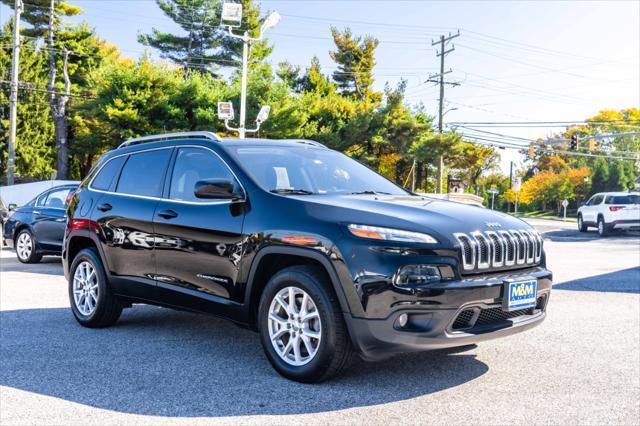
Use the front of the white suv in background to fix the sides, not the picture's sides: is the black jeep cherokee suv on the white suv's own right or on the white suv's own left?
on the white suv's own left

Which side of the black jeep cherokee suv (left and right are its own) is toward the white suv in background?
left

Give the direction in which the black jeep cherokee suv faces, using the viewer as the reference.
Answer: facing the viewer and to the right of the viewer

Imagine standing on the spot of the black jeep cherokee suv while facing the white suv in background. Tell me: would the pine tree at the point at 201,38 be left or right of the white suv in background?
left

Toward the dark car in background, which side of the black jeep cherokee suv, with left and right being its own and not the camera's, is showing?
back

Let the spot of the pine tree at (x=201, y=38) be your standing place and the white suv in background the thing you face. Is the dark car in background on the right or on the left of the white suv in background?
right

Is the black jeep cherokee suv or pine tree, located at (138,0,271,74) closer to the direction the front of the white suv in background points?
the pine tree

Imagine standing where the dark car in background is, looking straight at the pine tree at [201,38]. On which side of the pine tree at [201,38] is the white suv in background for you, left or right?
right

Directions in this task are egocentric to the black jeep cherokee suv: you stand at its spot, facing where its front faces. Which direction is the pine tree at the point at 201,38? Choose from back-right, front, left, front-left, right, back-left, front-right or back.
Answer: back-left

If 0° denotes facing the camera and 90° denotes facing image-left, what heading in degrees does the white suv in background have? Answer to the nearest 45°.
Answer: approximately 135°
